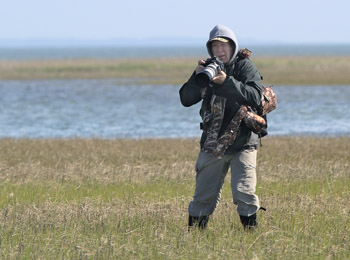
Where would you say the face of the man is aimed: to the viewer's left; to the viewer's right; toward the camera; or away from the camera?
toward the camera

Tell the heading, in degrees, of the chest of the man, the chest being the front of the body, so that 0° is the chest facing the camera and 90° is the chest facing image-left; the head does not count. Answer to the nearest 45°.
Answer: approximately 45°
